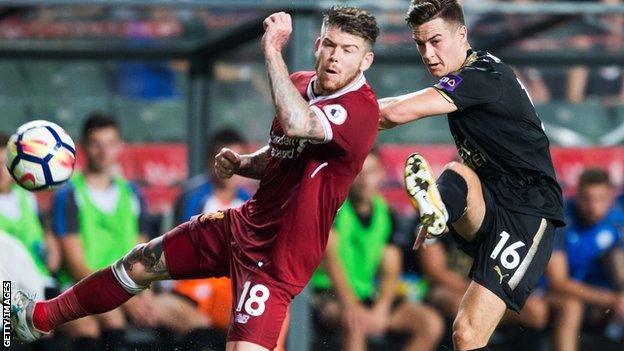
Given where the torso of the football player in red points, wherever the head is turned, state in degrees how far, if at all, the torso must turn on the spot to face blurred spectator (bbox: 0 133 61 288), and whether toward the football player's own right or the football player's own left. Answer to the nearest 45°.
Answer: approximately 90° to the football player's own right

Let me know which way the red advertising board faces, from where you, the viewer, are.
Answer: facing the viewer

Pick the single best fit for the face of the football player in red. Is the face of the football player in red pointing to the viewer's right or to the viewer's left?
to the viewer's left

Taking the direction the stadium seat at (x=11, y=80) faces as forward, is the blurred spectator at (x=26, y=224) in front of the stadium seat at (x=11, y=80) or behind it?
in front

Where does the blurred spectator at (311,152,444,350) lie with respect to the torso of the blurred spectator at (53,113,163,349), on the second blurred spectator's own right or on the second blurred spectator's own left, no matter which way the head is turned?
on the second blurred spectator's own left

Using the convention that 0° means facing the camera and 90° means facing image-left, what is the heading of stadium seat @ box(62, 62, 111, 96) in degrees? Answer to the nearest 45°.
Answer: approximately 0°

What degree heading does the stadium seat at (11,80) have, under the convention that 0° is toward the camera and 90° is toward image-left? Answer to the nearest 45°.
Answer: approximately 0°

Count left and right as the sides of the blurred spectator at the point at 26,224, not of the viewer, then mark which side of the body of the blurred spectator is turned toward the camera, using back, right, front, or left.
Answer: front

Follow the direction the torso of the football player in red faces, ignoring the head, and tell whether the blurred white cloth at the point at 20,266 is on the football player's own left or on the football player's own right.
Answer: on the football player's own right

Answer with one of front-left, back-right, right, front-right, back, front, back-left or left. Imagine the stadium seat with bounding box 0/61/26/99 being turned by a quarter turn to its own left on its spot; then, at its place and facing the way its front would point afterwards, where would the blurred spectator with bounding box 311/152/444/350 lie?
front-right

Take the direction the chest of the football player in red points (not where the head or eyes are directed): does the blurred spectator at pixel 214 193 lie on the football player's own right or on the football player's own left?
on the football player's own right

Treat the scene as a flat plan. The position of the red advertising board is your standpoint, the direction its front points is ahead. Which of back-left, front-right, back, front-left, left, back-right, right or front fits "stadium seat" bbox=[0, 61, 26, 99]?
right
